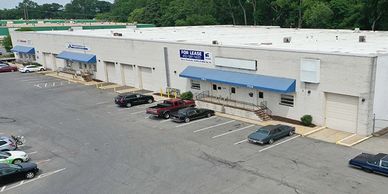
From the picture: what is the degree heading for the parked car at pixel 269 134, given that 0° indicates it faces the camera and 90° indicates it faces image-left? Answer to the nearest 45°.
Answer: approximately 45°

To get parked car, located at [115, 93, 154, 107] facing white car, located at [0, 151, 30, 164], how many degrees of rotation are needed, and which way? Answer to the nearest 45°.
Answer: approximately 180°

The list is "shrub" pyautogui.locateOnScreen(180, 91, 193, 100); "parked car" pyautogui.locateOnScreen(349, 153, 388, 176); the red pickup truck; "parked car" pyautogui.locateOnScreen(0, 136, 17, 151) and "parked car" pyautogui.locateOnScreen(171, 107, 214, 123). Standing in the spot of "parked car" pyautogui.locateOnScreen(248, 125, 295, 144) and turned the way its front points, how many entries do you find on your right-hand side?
1

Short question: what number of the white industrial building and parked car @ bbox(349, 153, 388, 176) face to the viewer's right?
0

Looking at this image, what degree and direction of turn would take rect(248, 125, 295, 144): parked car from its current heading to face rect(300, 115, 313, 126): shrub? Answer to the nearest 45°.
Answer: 0° — it already faces it

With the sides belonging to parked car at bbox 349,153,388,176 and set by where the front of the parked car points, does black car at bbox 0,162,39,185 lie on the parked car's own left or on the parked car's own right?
on the parked car's own left

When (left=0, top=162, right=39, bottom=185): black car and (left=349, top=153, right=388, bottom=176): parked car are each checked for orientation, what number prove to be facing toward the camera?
0

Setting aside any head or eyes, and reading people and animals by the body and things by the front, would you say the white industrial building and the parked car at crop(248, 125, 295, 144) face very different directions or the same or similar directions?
very different directions

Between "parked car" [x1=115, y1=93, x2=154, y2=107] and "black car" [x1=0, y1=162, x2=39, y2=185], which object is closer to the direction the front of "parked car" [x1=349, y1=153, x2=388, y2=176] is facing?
the parked car

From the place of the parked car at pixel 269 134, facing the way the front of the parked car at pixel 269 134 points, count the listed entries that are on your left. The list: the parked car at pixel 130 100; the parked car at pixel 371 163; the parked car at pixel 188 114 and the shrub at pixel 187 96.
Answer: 3

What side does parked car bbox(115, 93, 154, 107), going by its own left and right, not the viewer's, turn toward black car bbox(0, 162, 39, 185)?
back
